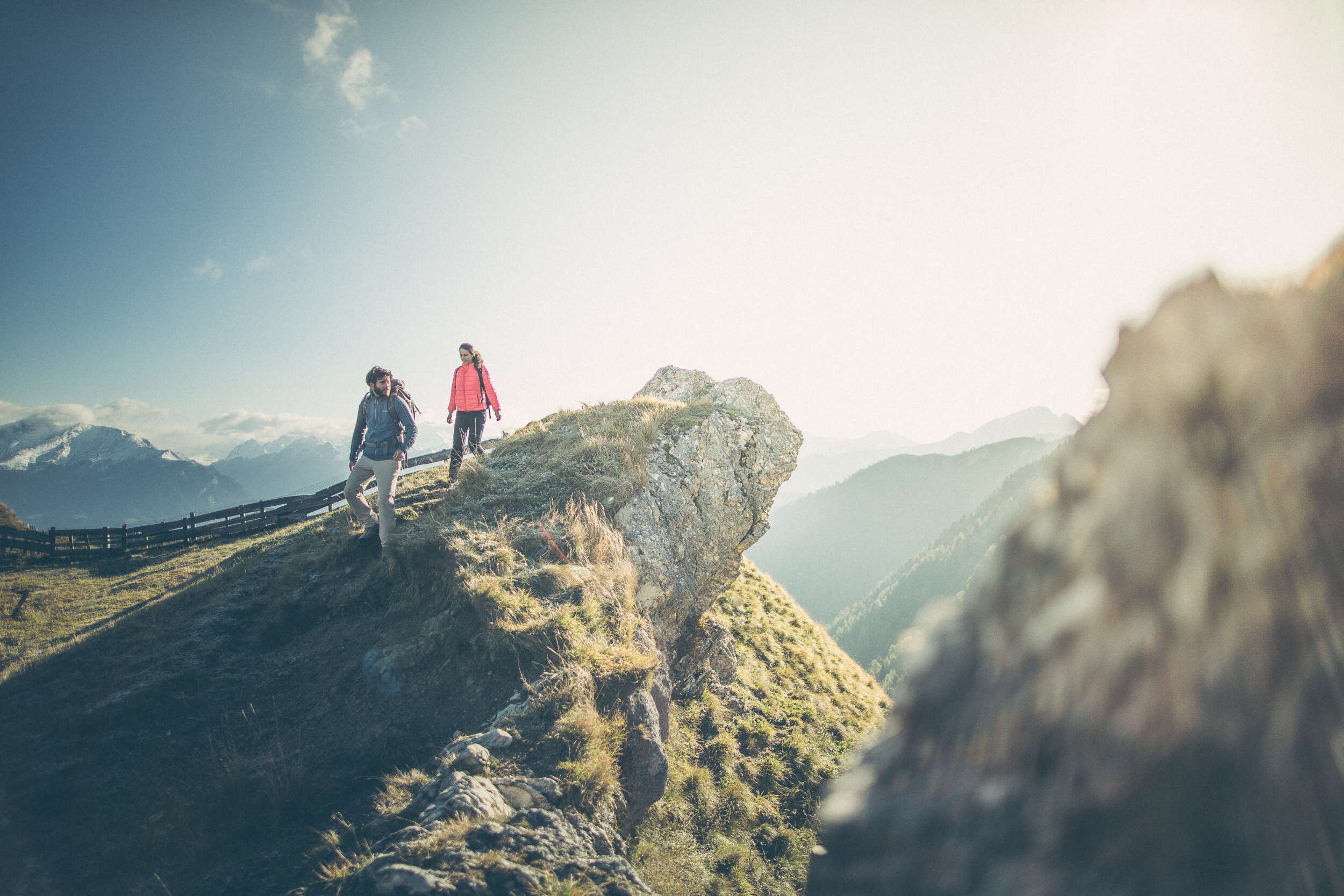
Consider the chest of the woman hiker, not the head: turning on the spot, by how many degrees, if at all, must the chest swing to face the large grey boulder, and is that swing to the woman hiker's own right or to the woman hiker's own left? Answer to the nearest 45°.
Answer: approximately 90° to the woman hiker's own left

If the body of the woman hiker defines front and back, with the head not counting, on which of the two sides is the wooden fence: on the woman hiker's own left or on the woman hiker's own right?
on the woman hiker's own right

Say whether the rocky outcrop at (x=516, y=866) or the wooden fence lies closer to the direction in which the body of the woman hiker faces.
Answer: the rocky outcrop

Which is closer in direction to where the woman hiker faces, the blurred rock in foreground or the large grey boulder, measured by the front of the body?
the blurred rock in foreground

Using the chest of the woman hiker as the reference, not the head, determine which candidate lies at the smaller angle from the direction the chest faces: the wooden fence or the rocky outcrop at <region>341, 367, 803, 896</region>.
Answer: the rocky outcrop

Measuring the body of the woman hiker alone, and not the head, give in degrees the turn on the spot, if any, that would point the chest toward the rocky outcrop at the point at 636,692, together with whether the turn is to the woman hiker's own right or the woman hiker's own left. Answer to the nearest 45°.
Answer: approximately 45° to the woman hiker's own left

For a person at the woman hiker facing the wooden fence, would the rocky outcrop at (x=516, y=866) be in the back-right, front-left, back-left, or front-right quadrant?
back-left

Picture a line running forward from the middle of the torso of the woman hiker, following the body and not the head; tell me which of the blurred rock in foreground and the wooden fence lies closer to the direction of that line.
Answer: the blurred rock in foreground

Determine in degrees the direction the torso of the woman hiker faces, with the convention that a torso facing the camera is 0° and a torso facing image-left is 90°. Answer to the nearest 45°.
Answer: approximately 45°
